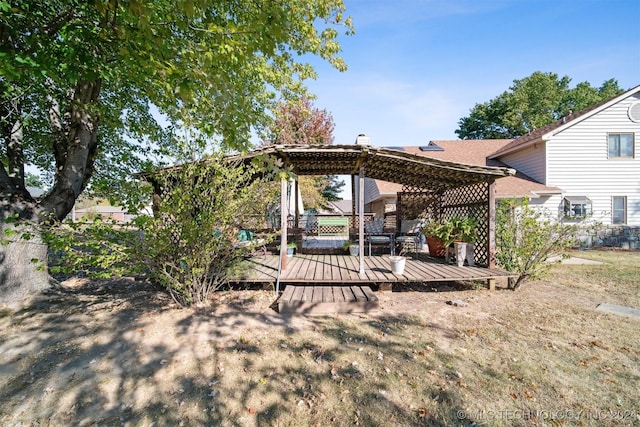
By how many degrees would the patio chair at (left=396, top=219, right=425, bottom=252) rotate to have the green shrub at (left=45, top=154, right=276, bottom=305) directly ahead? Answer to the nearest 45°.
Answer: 0° — it already faces it

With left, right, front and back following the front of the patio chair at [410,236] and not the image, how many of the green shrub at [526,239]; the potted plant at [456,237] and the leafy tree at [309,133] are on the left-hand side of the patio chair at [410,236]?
2

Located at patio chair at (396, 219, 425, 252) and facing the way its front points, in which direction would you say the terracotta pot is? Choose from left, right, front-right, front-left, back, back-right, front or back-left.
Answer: left

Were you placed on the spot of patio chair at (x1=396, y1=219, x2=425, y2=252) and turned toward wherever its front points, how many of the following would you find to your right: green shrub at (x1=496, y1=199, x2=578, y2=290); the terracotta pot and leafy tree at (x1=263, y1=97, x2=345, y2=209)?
1

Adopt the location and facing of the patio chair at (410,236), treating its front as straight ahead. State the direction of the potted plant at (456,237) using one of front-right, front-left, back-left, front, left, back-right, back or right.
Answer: left

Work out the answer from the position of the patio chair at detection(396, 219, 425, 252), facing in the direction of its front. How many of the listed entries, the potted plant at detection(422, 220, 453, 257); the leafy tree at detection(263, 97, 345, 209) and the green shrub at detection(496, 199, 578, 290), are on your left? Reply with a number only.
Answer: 2

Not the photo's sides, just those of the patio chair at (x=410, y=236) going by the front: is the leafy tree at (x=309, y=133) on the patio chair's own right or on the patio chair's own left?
on the patio chair's own right

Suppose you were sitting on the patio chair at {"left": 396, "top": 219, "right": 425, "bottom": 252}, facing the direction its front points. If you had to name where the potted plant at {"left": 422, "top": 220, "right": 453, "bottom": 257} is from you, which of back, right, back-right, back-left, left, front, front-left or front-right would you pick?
left

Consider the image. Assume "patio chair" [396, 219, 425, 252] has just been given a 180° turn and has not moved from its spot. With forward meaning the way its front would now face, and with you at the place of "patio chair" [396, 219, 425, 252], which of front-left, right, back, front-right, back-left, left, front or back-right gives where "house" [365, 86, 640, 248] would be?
front

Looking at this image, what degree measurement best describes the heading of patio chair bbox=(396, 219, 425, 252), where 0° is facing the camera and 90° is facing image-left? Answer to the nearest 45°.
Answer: approximately 45°

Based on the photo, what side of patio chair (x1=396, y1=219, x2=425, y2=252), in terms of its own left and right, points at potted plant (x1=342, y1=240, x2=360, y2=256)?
front

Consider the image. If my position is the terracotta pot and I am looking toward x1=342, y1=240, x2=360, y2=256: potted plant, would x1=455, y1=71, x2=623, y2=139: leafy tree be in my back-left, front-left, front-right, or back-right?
back-right

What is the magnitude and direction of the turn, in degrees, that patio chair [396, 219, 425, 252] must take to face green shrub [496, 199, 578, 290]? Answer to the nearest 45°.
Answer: approximately 90° to its left
